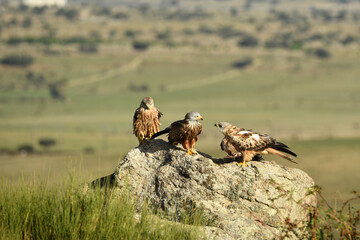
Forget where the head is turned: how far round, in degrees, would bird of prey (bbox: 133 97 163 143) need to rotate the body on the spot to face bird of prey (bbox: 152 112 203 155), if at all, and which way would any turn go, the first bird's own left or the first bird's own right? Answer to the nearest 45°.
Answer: approximately 45° to the first bird's own left

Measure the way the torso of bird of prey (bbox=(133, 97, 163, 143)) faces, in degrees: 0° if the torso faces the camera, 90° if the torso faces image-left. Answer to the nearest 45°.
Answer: approximately 0°
